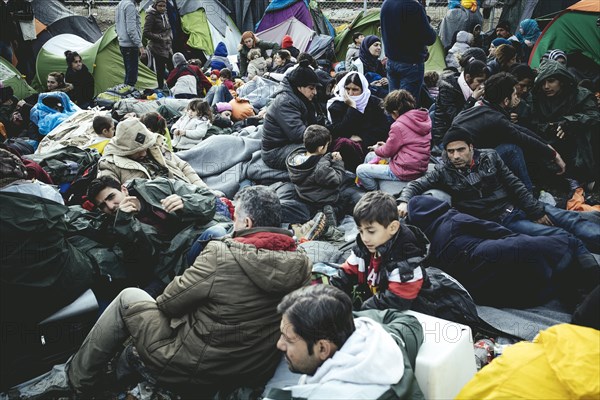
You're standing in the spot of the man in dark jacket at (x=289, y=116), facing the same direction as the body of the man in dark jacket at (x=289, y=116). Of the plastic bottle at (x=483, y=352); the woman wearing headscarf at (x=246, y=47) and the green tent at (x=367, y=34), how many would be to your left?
2

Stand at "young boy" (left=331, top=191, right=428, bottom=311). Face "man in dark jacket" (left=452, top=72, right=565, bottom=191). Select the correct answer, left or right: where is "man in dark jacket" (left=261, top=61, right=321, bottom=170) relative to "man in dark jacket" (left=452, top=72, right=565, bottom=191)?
left

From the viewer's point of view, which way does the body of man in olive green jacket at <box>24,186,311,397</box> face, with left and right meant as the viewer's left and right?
facing away from the viewer and to the left of the viewer

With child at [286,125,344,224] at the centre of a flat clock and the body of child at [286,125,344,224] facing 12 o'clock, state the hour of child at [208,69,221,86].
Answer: child at [208,69,221,86] is roughly at 10 o'clock from child at [286,125,344,224].

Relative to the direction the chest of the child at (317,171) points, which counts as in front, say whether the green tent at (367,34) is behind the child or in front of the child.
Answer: in front

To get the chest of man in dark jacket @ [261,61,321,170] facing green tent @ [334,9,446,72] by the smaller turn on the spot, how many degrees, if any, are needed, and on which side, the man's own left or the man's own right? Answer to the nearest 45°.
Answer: approximately 90° to the man's own left

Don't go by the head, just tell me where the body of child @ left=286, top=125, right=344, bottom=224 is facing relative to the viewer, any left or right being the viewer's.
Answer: facing away from the viewer and to the right of the viewer

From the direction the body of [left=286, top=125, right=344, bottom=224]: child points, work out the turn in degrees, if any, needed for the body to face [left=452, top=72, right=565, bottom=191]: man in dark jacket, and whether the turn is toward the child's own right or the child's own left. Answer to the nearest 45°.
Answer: approximately 45° to the child's own right
